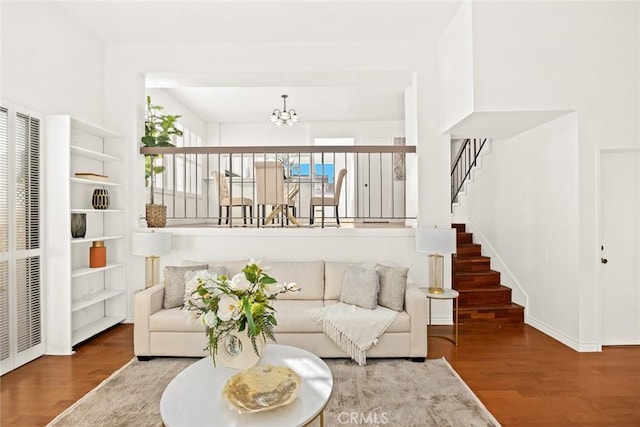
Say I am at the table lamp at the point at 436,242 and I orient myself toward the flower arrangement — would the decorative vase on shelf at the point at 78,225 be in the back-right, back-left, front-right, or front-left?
front-right

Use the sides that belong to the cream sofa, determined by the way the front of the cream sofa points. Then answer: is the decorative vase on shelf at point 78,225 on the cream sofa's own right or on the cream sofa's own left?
on the cream sofa's own right

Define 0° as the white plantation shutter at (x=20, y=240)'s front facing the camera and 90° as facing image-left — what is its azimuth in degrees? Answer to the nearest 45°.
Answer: approximately 315°

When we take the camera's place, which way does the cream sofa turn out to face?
facing the viewer

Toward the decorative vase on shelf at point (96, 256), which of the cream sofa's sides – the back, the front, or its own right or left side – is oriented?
right

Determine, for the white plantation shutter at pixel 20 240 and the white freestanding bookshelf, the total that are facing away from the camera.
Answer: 0

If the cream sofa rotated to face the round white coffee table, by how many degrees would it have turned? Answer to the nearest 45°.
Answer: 0° — it already faces it

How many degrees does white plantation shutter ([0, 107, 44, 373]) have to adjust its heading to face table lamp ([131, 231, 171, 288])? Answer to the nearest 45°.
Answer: approximately 45° to its left

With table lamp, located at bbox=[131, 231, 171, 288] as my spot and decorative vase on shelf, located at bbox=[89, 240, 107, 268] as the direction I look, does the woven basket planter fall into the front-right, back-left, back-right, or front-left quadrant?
front-right

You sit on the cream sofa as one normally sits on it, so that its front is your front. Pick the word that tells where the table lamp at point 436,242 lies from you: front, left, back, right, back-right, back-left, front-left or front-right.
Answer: left

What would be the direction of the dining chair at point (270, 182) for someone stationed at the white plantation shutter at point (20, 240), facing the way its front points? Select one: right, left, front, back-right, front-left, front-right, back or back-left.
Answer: front-left

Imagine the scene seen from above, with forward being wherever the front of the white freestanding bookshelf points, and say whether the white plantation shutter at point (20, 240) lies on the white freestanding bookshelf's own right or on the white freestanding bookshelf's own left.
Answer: on the white freestanding bookshelf's own right

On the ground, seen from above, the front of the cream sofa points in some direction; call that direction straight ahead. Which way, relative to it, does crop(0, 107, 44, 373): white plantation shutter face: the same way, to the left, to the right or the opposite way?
to the left

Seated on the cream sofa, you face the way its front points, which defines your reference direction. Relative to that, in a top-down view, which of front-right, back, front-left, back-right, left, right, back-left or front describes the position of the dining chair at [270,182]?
back

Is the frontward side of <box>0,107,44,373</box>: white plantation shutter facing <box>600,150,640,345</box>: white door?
yes

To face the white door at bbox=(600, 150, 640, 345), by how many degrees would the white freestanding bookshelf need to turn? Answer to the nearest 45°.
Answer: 0° — it already faces it

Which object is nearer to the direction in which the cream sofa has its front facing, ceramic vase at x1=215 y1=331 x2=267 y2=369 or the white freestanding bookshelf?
the ceramic vase

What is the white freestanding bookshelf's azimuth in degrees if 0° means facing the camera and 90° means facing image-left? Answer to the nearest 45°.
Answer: approximately 315°

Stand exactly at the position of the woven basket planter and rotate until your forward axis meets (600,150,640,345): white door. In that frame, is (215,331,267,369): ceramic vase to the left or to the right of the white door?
right

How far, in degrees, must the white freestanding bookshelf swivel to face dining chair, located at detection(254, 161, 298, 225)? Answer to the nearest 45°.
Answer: approximately 45° to its left
